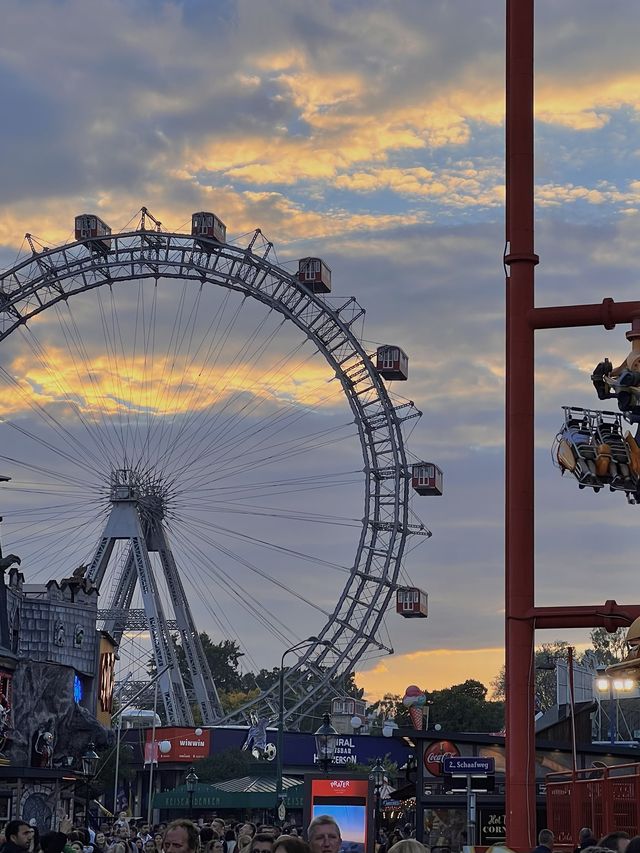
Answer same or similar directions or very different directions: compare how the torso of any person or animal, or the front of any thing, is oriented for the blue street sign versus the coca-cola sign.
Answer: same or similar directions

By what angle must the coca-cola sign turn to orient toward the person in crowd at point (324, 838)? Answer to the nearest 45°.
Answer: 0° — it already faces them

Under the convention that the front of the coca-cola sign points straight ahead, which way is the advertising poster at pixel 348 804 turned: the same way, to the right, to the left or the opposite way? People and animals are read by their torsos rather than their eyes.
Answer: the same way

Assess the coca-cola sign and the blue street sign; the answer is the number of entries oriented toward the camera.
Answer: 2

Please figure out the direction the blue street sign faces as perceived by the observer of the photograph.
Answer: facing the viewer

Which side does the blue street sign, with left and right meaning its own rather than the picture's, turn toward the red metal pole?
front

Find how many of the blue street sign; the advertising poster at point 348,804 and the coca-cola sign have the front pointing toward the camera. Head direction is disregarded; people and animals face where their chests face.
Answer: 3

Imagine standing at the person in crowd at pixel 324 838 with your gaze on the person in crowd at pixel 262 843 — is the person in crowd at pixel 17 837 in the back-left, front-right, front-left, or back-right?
front-left

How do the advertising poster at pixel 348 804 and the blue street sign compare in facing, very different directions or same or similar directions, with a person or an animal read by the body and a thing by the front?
same or similar directions

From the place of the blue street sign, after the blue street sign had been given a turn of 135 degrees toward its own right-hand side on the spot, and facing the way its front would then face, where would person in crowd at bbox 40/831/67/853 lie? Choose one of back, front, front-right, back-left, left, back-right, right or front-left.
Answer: back-left

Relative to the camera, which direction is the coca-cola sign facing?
toward the camera

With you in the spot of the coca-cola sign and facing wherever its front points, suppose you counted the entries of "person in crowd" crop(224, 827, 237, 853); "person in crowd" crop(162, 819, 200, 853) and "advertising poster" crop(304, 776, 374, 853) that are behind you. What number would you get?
0

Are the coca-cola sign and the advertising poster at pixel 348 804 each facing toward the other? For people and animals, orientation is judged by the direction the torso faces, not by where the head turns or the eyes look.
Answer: no

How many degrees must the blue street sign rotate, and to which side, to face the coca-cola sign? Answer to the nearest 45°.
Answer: approximately 180°

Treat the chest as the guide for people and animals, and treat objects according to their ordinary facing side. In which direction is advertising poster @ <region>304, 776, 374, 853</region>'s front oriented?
toward the camera

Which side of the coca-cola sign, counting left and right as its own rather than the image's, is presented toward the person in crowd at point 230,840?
front

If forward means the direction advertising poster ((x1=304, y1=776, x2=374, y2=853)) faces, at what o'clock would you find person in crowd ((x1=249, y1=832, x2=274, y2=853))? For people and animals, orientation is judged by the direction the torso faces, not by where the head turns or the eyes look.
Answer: The person in crowd is roughly at 12 o'clock from the advertising poster.
